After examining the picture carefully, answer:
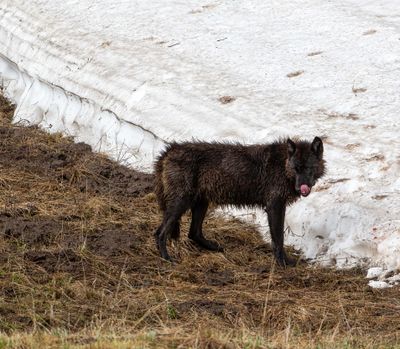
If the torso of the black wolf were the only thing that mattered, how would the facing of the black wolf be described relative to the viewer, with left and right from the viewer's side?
facing to the right of the viewer
